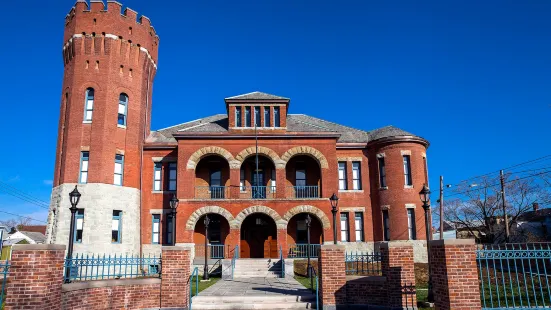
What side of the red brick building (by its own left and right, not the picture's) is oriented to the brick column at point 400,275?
front

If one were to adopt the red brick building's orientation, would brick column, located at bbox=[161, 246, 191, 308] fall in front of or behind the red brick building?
in front

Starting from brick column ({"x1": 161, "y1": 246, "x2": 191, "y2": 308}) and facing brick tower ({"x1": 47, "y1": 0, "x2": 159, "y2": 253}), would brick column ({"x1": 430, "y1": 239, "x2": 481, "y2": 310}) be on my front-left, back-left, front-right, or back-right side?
back-right

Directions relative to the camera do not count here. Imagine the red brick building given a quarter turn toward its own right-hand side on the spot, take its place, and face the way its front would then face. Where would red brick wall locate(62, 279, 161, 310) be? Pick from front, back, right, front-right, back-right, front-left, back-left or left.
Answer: left

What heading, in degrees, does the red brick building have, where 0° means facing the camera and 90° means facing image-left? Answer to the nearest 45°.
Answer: approximately 0°

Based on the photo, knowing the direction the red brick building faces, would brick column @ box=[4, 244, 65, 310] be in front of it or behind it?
in front
